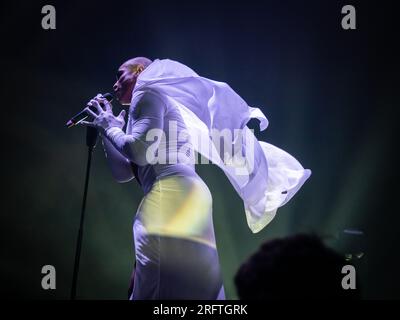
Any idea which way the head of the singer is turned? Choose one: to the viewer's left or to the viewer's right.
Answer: to the viewer's left

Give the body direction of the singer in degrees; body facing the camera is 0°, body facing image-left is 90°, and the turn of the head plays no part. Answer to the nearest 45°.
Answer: approximately 90°
